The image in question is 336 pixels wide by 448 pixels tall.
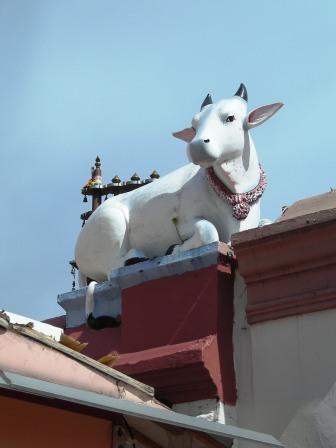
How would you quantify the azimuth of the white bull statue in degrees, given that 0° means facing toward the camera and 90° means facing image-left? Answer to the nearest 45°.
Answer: approximately 315°
